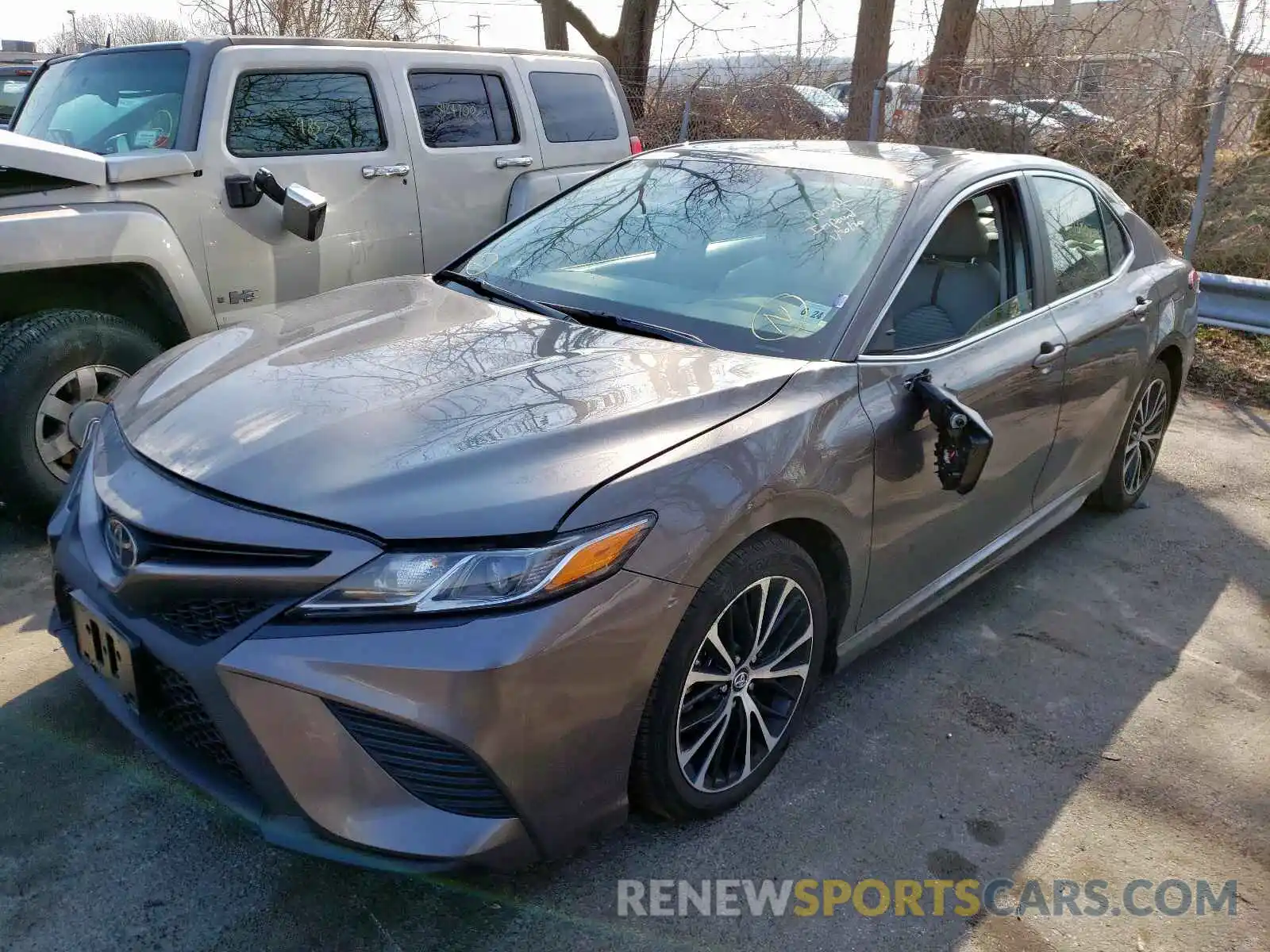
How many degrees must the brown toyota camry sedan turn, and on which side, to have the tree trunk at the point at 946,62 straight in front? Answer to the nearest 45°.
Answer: approximately 135° to its right

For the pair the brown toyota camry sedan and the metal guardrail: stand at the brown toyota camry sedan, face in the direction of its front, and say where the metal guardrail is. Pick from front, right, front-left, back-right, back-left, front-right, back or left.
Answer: back

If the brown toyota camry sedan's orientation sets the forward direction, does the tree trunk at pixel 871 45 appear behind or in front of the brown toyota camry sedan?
behind

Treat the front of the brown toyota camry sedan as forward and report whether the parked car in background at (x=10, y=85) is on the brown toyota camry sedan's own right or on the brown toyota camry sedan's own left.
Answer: on the brown toyota camry sedan's own right

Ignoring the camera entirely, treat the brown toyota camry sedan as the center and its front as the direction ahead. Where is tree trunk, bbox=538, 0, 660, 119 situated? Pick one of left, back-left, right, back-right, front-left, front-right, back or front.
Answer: back-right

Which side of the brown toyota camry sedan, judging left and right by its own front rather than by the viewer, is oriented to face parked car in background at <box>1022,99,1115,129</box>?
back

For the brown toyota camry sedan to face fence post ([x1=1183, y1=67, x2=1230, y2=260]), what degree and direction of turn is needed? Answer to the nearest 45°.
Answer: approximately 180°

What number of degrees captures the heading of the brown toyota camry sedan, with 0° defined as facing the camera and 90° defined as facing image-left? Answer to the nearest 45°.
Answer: approximately 45°

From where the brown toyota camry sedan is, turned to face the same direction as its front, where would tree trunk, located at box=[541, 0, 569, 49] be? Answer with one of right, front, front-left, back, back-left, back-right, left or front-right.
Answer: back-right

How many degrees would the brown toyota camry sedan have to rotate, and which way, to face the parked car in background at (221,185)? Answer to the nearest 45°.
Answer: approximately 90° to its right
